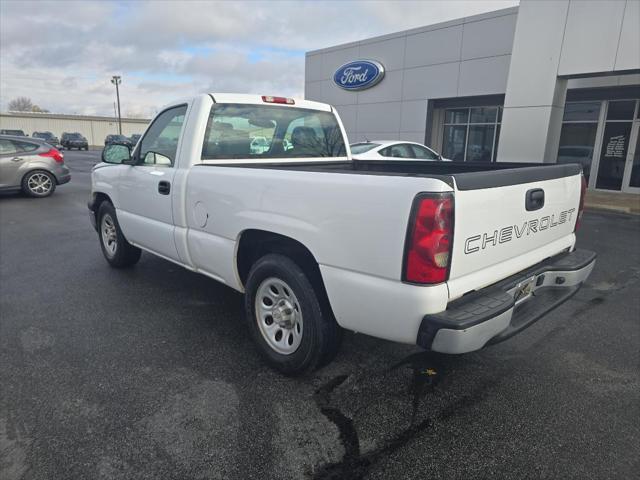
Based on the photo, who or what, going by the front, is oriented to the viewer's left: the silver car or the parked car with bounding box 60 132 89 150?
the silver car

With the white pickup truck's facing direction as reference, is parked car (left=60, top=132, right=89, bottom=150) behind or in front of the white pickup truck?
in front

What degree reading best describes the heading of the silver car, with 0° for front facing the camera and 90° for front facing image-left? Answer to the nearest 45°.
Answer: approximately 90°

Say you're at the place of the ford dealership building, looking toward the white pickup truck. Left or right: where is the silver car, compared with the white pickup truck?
right

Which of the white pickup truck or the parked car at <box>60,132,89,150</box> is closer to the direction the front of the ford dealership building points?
the white pickup truck

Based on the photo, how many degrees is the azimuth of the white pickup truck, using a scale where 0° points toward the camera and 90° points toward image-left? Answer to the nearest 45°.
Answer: approximately 135°

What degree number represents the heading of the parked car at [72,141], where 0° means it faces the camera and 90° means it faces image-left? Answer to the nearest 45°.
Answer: approximately 315°

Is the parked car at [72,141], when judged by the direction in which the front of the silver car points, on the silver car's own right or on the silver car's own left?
on the silver car's own right

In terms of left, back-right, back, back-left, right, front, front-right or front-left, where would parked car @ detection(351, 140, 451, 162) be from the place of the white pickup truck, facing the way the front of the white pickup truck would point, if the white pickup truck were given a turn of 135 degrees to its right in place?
left

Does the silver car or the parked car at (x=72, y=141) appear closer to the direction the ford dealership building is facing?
the silver car

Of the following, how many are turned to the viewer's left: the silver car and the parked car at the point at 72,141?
1

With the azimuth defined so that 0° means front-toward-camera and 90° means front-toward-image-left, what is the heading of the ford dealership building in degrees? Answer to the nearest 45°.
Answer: approximately 45°
